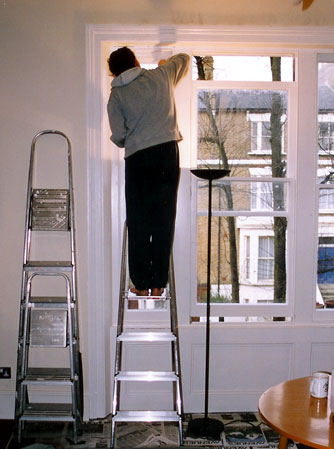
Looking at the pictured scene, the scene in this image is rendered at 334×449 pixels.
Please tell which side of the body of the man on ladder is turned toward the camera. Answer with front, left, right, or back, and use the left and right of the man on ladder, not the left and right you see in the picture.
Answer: back

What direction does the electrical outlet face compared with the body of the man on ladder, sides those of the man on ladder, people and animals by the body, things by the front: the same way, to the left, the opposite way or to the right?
the opposite way

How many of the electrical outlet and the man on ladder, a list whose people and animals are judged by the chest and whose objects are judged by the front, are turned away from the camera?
1

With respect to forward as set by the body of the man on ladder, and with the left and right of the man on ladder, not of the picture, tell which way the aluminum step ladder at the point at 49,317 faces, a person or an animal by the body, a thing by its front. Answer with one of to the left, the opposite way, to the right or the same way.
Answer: the opposite way

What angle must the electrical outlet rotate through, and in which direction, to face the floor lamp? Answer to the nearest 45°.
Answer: approximately 45° to its left

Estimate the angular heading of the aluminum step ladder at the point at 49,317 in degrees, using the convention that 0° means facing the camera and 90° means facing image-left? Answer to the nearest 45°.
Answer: approximately 0°
